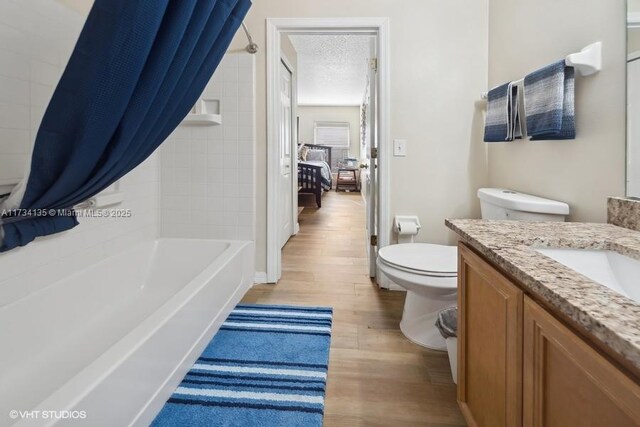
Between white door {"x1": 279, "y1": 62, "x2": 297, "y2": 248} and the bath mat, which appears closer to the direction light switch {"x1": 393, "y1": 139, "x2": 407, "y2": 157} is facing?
the bath mat

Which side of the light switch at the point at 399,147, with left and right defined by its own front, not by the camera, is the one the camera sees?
front

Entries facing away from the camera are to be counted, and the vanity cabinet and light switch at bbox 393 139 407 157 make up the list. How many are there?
0

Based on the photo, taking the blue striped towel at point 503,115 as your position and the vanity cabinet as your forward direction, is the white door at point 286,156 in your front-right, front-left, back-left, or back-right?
back-right

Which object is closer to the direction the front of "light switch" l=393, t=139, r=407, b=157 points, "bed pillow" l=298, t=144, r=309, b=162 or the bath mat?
the bath mat

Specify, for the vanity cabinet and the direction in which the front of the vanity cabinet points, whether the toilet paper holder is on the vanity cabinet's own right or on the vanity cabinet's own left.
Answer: on the vanity cabinet's own right

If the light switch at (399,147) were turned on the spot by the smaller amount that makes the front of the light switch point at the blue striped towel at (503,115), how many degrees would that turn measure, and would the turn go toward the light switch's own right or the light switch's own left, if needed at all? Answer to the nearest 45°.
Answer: approximately 45° to the light switch's own left

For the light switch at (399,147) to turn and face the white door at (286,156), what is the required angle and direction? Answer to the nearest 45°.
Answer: approximately 135° to its right

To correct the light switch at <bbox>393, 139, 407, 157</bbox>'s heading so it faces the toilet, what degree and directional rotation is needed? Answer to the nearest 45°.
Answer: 0° — it already faces it

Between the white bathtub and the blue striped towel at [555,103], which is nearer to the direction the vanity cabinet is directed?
the white bathtub
